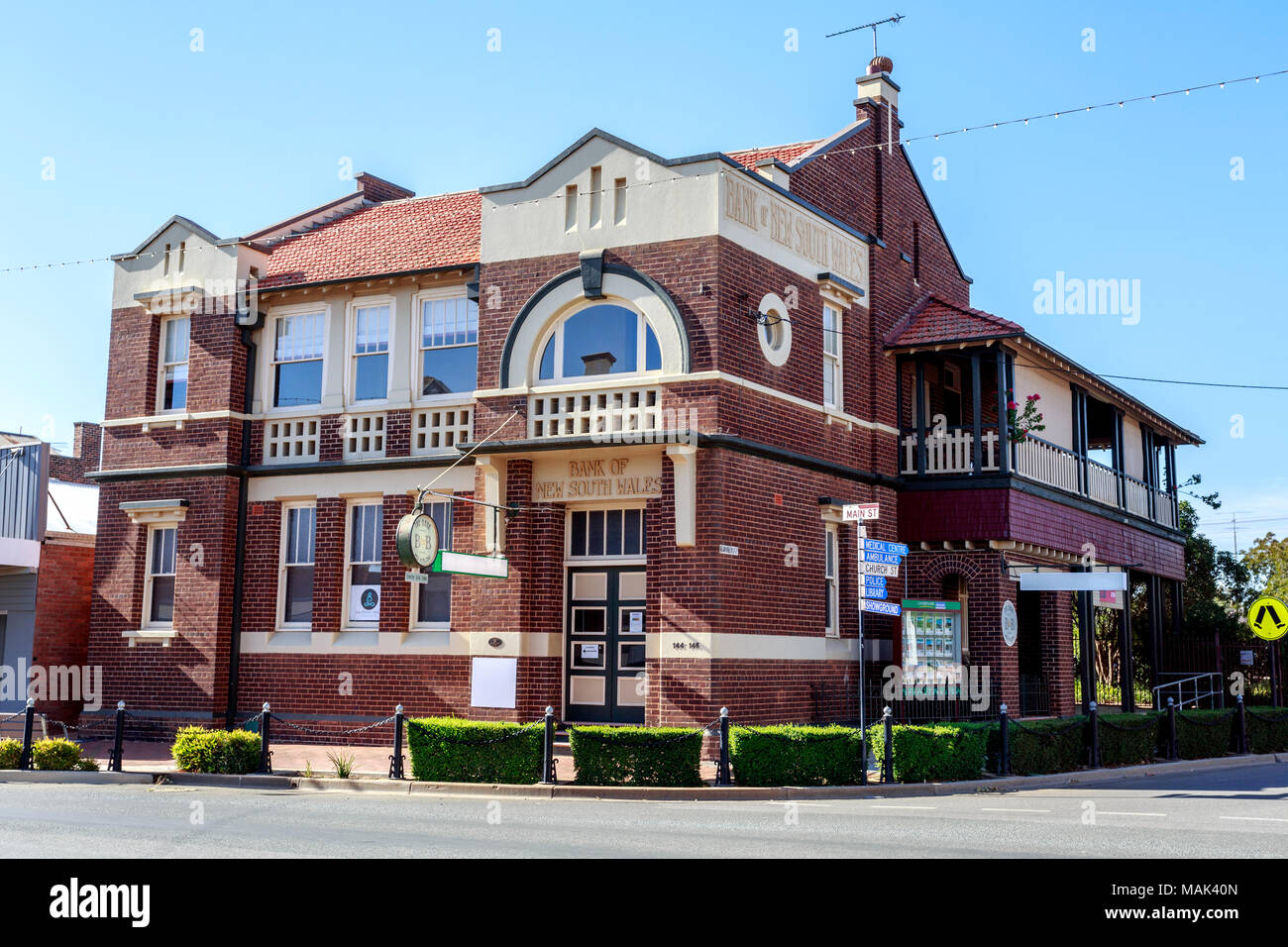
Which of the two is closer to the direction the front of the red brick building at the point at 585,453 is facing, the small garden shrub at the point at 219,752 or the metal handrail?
the small garden shrub

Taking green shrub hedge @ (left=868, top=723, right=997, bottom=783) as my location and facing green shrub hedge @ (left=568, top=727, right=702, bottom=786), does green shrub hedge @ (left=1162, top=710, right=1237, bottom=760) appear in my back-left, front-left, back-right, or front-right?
back-right

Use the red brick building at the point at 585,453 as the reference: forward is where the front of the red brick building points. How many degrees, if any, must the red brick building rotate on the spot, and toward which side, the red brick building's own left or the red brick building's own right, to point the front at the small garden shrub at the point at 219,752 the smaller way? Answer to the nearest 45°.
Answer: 0° — it already faces it

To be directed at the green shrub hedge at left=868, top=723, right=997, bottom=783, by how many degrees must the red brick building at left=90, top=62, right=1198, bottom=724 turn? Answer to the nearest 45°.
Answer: approximately 90° to its left

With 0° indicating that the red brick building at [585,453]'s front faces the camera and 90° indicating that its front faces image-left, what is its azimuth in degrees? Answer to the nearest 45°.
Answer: approximately 45°
